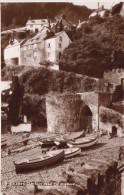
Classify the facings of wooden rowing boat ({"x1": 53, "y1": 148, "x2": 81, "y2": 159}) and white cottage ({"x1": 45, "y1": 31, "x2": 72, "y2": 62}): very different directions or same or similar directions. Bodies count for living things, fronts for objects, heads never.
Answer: very different directions
